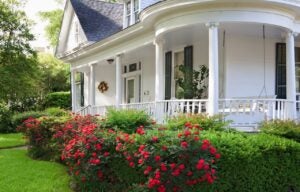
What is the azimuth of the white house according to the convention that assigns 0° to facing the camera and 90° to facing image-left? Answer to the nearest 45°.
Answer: approximately 45°

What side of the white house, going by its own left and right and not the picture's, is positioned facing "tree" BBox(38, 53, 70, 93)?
right

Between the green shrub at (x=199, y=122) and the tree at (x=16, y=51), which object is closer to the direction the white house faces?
the green shrub

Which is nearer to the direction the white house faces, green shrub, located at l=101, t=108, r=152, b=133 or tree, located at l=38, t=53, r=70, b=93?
the green shrub

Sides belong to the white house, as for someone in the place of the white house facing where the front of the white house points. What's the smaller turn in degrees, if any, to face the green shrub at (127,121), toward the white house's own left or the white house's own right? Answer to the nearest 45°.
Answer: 0° — it already faces it

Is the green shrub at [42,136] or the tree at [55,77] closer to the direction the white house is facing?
the green shrub

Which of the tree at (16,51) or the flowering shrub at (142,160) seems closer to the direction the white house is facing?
the flowering shrub
